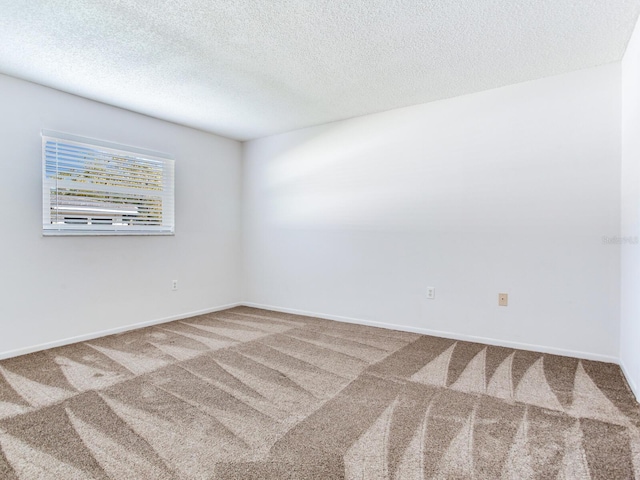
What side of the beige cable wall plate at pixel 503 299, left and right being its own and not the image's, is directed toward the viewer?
front
